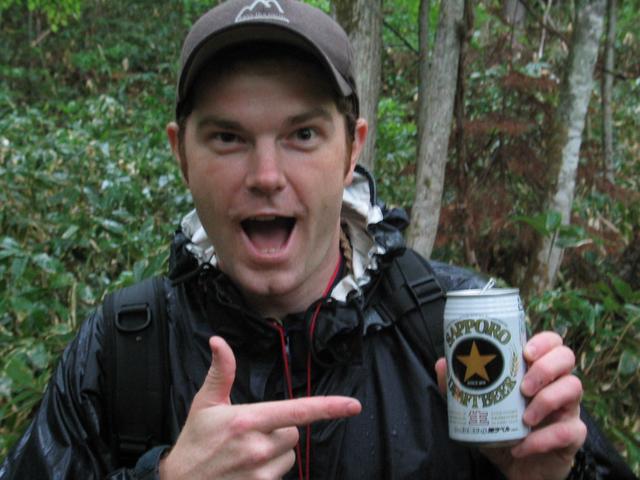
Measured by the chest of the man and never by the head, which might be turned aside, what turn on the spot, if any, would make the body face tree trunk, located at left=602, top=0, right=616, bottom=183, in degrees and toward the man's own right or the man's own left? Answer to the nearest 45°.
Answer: approximately 135° to the man's own left

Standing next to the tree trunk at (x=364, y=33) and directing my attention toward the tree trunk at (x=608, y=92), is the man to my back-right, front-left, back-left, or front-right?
back-right

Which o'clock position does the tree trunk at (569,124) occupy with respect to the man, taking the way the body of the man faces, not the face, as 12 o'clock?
The tree trunk is roughly at 7 o'clock from the man.

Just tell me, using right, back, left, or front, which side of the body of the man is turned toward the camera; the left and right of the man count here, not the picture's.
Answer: front

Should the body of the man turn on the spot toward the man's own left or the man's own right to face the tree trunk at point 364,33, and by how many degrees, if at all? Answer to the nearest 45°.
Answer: approximately 180°

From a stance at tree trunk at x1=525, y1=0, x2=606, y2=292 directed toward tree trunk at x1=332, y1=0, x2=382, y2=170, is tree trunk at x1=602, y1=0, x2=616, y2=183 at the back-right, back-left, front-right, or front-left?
back-right

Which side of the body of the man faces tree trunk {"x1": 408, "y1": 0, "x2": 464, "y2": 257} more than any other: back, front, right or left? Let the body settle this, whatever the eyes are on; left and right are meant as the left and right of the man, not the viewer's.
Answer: back
